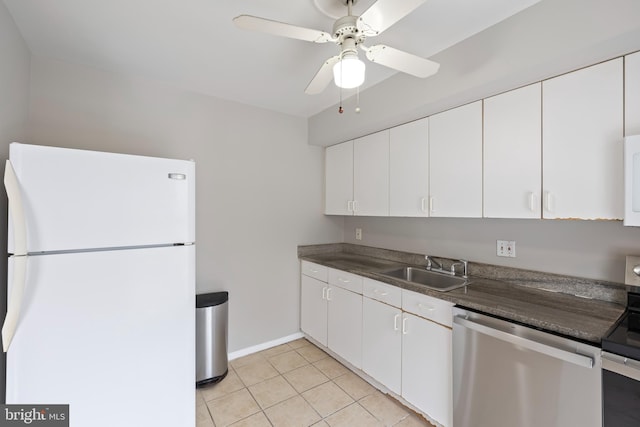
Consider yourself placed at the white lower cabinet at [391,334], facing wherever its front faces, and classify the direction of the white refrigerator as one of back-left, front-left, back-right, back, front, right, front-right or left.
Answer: front

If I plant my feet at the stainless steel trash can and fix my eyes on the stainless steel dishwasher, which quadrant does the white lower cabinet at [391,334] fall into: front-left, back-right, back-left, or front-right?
front-left

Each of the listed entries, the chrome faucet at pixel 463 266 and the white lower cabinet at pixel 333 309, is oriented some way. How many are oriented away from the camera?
0

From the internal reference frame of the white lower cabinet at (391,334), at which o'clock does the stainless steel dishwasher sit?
The stainless steel dishwasher is roughly at 9 o'clock from the white lower cabinet.

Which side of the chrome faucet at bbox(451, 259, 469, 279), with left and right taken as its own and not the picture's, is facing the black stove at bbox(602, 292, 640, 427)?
left

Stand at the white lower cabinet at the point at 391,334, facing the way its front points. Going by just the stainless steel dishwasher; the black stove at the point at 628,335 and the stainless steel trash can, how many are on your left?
2

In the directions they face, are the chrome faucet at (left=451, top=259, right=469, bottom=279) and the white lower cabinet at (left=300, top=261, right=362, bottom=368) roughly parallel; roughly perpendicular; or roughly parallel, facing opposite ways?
roughly parallel

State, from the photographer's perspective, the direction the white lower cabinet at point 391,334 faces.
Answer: facing the viewer and to the left of the viewer

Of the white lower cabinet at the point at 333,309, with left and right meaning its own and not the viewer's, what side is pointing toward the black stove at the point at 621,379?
left

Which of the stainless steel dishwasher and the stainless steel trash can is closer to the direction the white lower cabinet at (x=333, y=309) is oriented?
the stainless steel trash can

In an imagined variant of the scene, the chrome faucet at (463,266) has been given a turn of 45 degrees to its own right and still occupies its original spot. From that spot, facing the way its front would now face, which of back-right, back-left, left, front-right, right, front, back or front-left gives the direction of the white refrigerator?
front-left

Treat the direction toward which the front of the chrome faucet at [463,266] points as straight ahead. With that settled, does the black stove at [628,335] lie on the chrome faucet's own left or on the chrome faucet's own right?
on the chrome faucet's own left

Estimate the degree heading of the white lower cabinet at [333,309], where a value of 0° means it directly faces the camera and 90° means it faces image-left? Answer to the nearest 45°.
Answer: approximately 45°
